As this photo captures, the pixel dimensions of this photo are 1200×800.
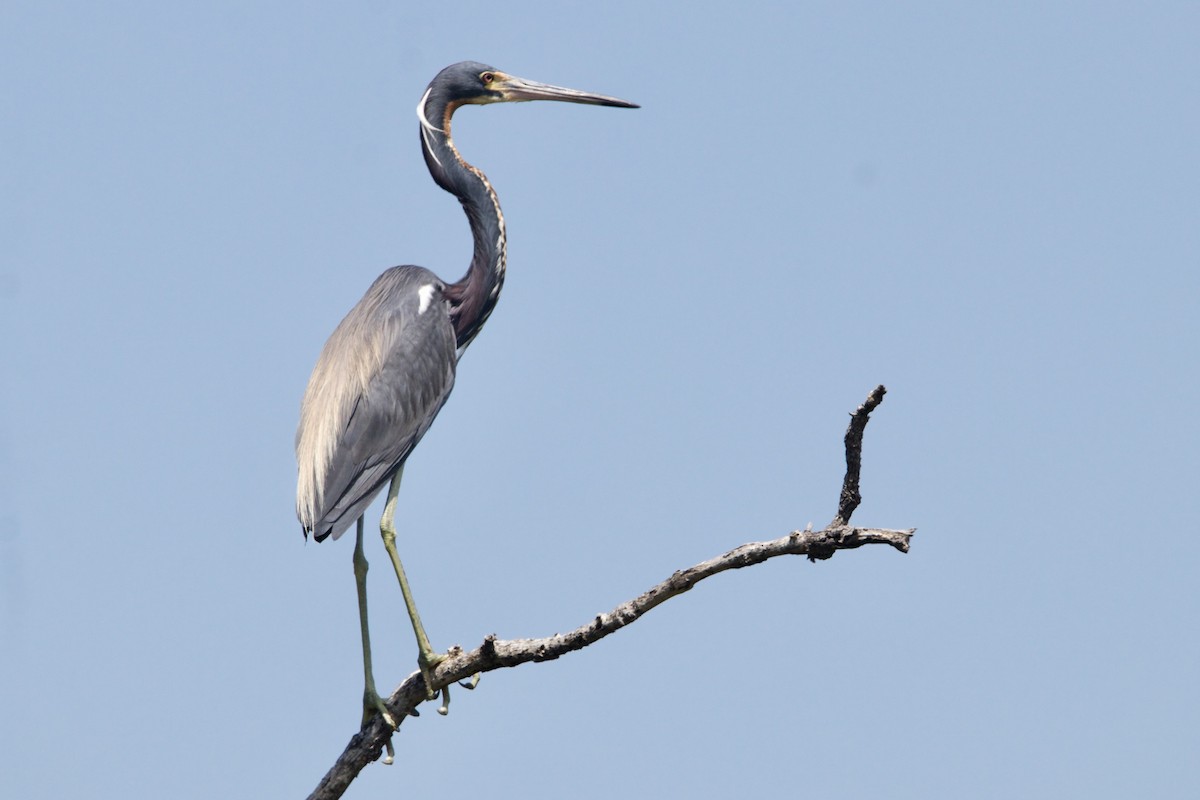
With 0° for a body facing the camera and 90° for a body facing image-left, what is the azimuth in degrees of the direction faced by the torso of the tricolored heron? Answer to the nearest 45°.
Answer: approximately 270°
